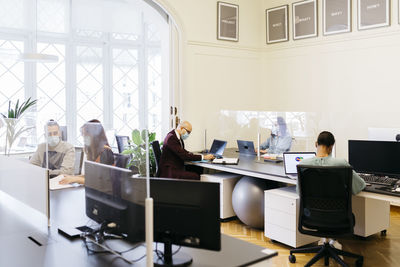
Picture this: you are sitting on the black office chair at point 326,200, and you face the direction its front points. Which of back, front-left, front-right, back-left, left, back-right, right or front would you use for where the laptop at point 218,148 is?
front-left

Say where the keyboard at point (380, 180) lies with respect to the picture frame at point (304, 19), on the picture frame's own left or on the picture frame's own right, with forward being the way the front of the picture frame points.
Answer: on the picture frame's own left

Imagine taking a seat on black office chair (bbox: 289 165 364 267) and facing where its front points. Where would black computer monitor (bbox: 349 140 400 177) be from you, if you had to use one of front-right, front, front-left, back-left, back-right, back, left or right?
front-right

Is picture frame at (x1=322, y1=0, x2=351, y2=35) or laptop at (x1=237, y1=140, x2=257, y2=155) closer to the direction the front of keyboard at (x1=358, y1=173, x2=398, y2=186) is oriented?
the laptop

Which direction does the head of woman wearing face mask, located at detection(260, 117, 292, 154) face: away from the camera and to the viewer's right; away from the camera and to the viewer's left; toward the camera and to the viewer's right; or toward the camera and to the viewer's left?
toward the camera and to the viewer's left

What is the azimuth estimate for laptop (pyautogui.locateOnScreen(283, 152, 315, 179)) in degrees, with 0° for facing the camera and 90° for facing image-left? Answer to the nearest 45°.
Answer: approximately 0°

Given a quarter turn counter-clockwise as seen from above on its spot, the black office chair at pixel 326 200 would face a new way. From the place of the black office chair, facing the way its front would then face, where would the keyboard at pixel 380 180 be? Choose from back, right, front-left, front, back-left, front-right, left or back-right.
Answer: back-right

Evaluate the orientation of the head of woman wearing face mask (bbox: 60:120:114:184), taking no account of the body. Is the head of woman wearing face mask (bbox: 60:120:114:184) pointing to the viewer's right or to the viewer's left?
to the viewer's left

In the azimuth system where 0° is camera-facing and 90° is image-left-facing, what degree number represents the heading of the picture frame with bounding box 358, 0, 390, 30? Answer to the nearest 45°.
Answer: approximately 45°

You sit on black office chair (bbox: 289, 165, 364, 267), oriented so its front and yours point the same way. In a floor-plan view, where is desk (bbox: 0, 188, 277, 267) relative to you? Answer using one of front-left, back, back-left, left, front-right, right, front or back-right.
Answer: back-left
